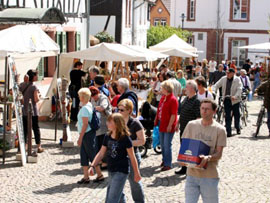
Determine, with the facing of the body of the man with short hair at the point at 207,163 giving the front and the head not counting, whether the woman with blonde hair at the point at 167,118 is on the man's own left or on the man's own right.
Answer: on the man's own right

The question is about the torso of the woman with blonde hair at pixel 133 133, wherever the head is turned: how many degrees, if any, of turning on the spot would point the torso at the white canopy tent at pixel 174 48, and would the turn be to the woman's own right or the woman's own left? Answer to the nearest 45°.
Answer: approximately 135° to the woman's own right

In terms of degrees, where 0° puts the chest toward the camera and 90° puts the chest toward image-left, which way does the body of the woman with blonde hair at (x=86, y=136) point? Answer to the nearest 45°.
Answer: approximately 90°

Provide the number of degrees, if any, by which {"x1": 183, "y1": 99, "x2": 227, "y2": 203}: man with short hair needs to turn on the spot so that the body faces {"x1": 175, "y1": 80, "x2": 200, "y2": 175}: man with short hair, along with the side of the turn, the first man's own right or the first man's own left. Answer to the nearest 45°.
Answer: approximately 135° to the first man's own right

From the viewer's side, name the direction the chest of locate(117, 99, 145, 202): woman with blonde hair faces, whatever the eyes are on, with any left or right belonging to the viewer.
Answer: facing the viewer and to the left of the viewer

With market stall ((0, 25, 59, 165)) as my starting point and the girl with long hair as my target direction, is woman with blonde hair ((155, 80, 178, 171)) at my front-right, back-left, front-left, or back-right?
front-left

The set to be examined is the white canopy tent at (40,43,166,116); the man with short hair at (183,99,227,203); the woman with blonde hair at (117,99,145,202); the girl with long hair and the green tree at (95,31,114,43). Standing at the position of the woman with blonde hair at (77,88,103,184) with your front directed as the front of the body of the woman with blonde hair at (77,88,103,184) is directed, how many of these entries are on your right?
2

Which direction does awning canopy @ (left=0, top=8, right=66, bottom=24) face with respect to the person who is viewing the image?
facing the viewer and to the right of the viewer

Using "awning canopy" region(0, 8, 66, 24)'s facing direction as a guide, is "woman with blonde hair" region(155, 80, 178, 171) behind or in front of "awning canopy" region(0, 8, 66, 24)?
in front

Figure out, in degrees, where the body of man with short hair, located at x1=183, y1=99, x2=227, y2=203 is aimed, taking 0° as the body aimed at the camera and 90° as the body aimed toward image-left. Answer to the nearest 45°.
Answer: approximately 45°
